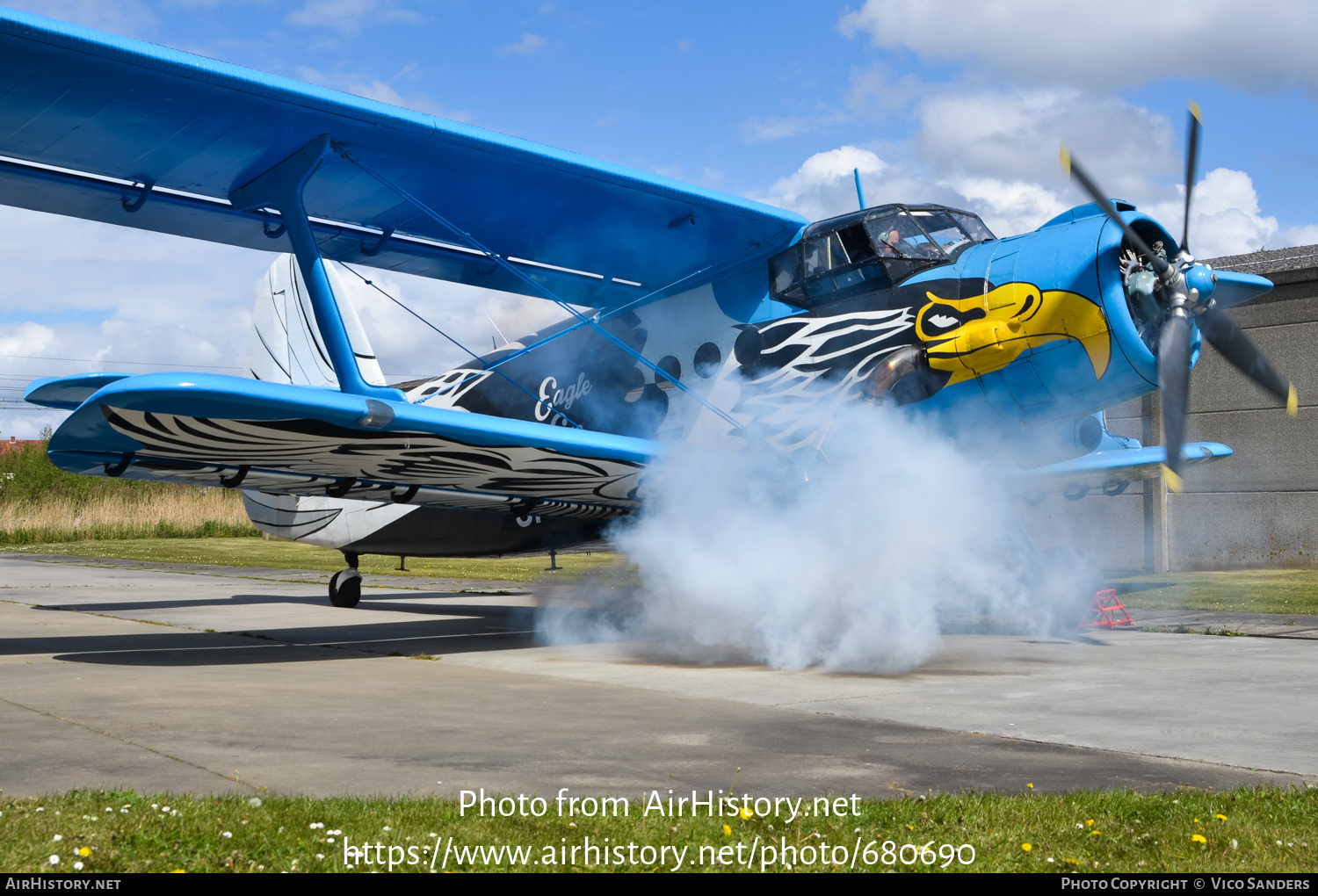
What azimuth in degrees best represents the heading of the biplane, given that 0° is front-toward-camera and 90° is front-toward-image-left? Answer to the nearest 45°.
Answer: approximately 315°

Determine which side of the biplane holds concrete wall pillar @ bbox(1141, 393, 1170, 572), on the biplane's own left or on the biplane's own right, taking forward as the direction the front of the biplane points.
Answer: on the biplane's own left

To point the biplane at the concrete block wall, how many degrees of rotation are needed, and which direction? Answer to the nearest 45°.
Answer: approximately 90° to its left

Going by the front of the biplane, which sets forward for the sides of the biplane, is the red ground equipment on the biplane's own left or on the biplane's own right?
on the biplane's own left
